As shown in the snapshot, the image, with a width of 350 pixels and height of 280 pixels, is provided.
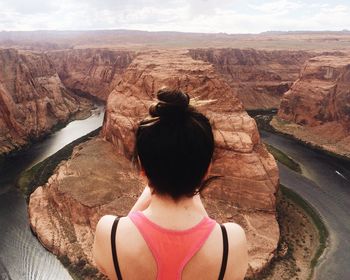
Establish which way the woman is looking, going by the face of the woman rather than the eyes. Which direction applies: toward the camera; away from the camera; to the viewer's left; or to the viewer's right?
away from the camera

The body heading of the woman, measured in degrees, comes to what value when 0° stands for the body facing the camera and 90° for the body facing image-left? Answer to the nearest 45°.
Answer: approximately 180°

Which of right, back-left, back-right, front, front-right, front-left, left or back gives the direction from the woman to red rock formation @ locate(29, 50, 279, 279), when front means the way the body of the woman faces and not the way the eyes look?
front
